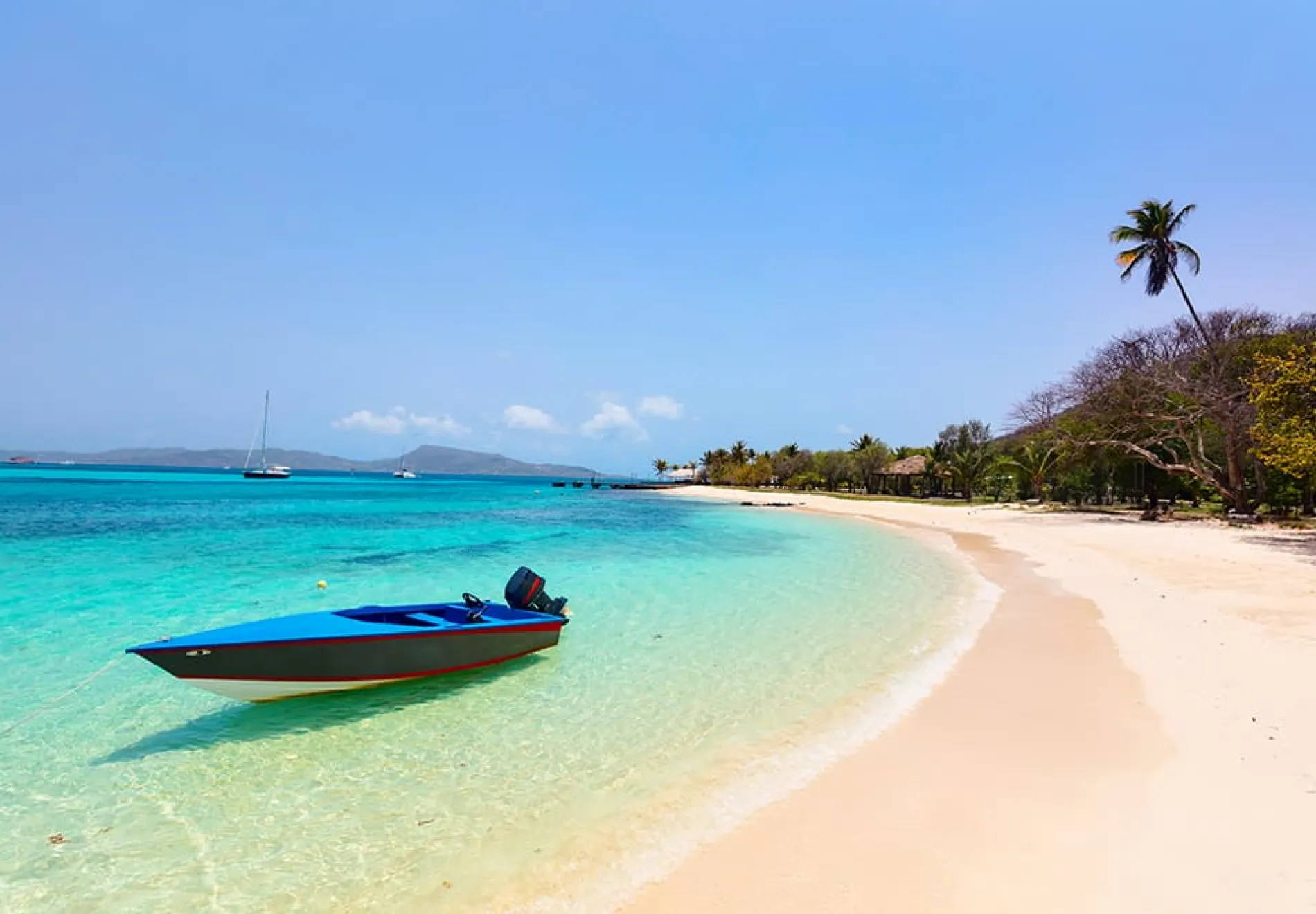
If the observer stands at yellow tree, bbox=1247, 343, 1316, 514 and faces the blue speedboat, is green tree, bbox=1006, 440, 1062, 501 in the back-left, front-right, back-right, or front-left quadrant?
back-right

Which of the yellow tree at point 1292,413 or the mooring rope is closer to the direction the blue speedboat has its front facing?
the mooring rope

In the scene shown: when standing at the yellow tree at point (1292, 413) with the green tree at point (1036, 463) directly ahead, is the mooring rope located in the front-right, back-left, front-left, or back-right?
back-left

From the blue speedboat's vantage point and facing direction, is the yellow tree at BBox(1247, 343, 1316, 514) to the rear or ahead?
to the rear

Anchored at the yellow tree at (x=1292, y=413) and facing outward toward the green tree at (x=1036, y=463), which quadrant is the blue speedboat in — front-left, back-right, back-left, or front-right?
back-left

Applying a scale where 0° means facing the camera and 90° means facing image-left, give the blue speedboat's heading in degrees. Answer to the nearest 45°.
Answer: approximately 45°

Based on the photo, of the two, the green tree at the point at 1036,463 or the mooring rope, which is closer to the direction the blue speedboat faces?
the mooring rope

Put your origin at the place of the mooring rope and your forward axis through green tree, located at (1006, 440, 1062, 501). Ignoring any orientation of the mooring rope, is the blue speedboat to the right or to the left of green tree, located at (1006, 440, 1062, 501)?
right

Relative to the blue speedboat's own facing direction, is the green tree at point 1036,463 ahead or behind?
behind
